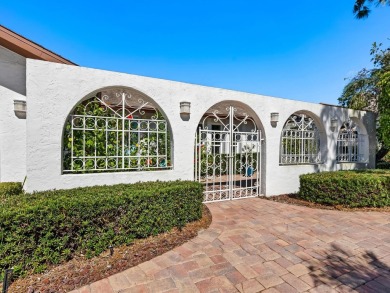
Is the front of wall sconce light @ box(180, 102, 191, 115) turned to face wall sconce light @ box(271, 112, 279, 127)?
no

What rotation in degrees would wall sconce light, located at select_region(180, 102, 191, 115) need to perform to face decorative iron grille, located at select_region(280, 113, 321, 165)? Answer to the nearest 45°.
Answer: approximately 135° to its left

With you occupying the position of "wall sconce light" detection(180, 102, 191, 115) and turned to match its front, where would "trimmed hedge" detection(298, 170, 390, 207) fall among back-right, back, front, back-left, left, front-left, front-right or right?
left

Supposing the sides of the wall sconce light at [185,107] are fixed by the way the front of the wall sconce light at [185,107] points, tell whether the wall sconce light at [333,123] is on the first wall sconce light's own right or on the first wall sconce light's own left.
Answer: on the first wall sconce light's own left

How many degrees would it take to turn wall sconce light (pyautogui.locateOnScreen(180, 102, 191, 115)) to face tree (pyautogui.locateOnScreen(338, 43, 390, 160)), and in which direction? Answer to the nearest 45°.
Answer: approximately 135° to its left

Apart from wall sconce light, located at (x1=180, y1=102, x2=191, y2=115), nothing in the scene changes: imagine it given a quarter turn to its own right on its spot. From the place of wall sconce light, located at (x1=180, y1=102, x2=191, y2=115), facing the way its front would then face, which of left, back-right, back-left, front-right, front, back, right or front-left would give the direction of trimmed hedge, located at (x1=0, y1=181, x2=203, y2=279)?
front-left

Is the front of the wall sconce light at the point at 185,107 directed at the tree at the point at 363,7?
no

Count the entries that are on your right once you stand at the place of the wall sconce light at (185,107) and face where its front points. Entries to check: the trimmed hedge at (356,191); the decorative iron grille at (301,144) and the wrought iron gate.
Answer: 0

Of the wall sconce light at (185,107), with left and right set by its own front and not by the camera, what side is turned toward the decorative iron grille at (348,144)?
left

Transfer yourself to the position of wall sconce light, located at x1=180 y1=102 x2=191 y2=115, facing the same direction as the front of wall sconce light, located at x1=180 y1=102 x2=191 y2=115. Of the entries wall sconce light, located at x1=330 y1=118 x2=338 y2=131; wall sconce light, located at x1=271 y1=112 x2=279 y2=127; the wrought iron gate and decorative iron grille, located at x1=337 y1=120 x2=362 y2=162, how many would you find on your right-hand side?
0

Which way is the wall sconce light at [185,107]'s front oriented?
toward the camera

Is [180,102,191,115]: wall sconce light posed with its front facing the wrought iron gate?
no
